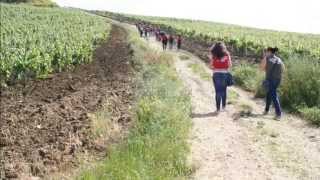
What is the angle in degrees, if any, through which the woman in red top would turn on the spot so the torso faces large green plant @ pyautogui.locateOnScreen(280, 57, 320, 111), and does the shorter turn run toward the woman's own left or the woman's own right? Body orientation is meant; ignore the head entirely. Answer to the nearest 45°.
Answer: approximately 45° to the woman's own right

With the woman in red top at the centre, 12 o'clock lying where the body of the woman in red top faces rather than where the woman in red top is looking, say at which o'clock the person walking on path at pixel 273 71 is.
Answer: The person walking on path is roughly at 3 o'clock from the woman in red top.

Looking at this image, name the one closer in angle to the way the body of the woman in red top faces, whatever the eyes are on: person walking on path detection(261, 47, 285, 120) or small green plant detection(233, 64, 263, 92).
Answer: the small green plant

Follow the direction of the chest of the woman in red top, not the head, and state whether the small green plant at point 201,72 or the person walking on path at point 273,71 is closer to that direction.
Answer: the small green plant

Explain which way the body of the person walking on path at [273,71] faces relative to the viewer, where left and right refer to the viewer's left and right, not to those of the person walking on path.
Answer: facing away from the viewer and to the left of the viewer

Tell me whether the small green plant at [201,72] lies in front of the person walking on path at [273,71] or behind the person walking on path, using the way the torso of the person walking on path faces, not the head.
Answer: in front

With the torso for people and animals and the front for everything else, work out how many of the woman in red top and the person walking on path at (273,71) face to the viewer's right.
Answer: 0

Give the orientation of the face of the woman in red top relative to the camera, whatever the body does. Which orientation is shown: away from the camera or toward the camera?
away from the camera

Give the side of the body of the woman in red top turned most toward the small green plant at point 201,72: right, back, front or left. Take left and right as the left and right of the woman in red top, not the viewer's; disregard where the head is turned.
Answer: front

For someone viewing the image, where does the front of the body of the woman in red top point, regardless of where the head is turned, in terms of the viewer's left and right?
facing away from the viewer
